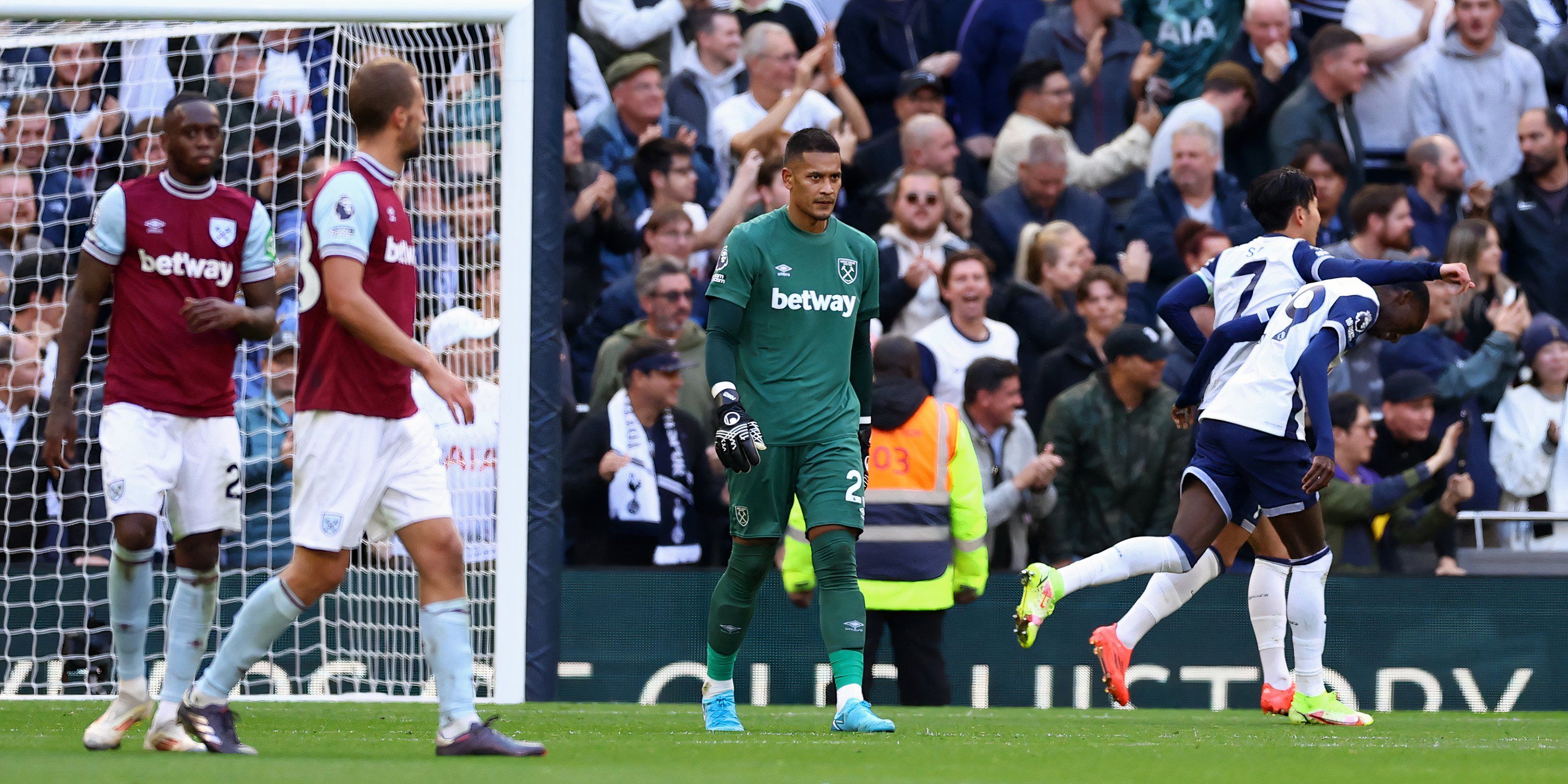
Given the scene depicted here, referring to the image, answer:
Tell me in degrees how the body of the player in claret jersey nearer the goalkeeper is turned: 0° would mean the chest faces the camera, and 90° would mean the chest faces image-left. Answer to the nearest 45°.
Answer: approximately 270°

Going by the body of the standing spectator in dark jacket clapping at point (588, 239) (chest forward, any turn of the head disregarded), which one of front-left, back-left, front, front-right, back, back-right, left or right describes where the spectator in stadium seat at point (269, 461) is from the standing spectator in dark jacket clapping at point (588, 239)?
right

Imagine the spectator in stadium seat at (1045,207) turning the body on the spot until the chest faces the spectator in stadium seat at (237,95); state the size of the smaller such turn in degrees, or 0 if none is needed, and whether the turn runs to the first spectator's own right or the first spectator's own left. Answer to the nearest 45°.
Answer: approximately 45° to the first spectator's own right

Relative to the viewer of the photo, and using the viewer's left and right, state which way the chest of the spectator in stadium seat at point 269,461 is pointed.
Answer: facing the viewer and to the right of the viewer

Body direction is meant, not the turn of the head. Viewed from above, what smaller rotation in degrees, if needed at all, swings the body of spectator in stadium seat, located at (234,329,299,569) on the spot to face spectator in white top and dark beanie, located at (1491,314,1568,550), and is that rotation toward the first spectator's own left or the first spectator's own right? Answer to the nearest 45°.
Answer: approximately 45° to the first spectator's own left

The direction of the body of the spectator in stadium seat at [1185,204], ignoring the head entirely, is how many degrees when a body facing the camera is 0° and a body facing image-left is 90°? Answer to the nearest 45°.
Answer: approximately 0°

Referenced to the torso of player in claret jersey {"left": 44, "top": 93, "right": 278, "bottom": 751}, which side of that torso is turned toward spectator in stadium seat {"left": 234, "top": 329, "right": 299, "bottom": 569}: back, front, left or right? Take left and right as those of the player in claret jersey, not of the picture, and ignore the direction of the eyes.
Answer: back

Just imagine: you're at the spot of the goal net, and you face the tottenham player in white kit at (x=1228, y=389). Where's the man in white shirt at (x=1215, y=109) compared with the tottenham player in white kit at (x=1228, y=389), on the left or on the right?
left

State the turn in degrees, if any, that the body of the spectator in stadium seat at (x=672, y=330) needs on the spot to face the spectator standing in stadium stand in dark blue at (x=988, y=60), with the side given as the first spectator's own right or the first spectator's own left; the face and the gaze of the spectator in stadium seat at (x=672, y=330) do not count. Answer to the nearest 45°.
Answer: approximately 90° to the first spectator's own left

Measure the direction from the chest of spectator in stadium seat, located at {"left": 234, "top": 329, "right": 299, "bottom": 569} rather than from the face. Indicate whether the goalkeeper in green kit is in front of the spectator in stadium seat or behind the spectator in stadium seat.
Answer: in front

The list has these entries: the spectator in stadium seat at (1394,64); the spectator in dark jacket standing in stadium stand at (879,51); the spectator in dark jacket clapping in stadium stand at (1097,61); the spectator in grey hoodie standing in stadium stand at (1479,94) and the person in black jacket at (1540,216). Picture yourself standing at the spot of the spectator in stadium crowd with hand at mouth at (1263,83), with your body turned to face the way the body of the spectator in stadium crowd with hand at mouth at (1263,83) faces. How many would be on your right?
2

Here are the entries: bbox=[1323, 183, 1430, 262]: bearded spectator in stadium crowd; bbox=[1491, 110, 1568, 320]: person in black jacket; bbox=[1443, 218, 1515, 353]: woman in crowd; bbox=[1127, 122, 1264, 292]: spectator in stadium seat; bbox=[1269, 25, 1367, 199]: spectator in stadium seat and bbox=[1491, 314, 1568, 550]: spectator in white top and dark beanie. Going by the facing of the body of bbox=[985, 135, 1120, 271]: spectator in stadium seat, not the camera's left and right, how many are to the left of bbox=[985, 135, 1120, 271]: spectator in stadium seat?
6
